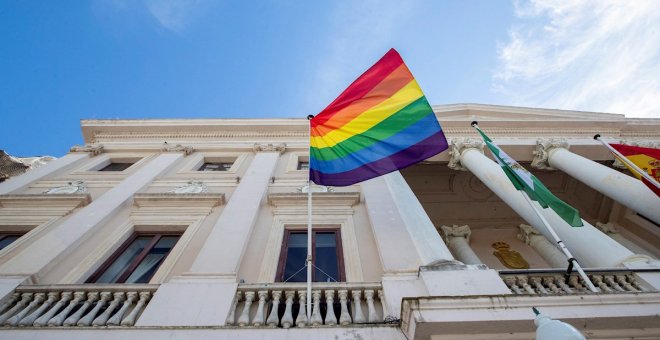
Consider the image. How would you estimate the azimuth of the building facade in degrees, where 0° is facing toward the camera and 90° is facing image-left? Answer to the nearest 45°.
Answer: approximately 0°
